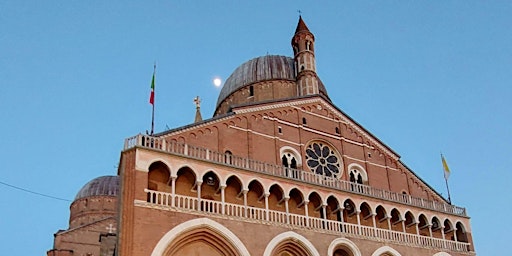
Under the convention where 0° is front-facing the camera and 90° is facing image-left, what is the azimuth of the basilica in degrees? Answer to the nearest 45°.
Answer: approximately 315°
